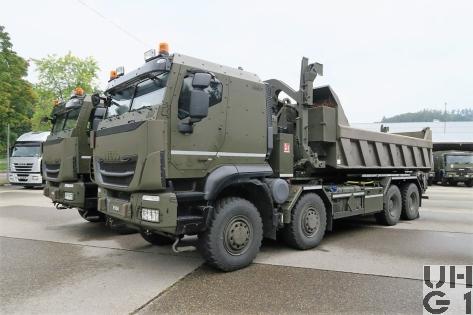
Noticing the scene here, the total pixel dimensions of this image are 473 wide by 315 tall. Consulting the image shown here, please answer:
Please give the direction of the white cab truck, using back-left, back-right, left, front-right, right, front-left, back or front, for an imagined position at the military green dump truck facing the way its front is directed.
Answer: right

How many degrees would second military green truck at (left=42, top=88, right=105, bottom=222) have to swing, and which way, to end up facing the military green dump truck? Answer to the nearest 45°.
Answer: approximately 90° to its left

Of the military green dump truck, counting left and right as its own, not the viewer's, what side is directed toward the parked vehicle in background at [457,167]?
back

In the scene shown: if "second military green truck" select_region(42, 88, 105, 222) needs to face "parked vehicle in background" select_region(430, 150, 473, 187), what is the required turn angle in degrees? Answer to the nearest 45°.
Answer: approximately 135° to its left

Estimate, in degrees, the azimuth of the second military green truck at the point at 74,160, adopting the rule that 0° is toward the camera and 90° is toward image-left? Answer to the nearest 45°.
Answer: approximately 45°

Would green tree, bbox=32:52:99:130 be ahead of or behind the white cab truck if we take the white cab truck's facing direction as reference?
behind

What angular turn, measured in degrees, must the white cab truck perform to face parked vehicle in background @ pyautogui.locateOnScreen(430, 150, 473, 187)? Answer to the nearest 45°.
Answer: approximately 90° to its left

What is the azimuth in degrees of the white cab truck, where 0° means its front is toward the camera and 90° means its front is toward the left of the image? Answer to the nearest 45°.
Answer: approximately 0°

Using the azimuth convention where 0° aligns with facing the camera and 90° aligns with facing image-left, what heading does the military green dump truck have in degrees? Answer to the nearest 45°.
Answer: approximately 45°

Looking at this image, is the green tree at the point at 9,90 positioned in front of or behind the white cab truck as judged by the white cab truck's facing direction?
behind

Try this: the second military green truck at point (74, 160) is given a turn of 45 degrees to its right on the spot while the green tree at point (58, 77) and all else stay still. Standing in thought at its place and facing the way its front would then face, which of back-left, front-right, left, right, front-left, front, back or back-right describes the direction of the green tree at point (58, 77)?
right

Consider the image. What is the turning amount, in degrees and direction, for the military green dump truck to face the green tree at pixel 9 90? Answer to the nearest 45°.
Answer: approximately 90° to its right

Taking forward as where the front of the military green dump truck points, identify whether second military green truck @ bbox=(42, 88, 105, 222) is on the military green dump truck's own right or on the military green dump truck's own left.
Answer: on the military green dump truck's own right
